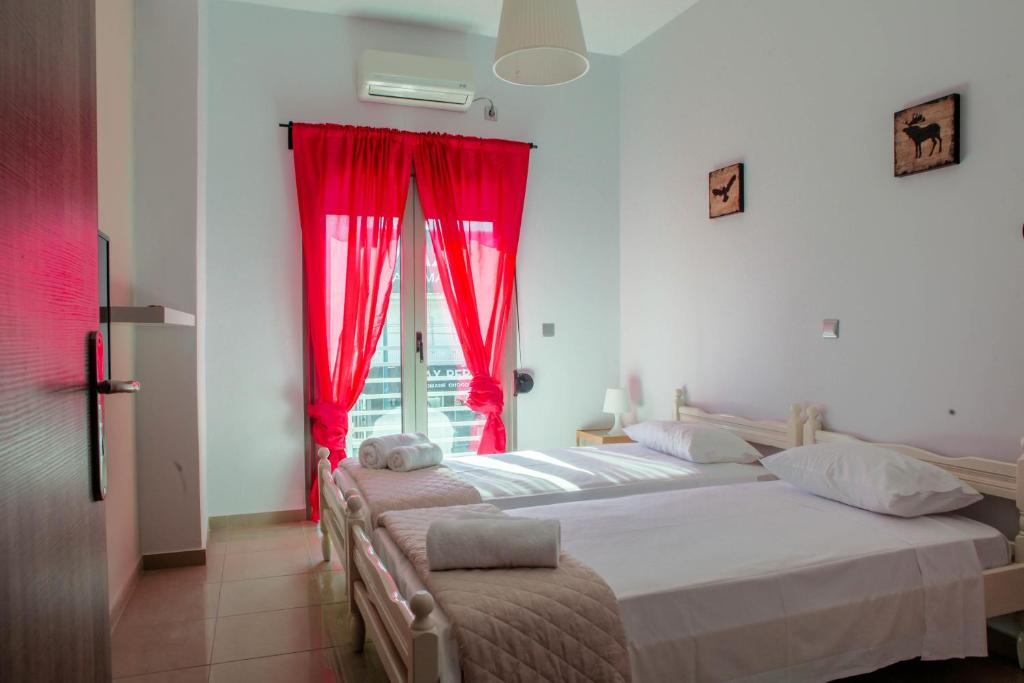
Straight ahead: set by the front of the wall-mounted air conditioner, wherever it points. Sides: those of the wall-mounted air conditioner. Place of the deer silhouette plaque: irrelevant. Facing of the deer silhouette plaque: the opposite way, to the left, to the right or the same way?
to the right

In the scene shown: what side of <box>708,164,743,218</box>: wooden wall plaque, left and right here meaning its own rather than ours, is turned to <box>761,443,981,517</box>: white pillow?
left

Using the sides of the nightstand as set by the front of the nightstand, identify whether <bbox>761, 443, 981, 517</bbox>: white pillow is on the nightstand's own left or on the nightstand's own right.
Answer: on the nightstand's own left

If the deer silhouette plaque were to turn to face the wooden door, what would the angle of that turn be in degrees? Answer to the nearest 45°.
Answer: approximately 45° to its left

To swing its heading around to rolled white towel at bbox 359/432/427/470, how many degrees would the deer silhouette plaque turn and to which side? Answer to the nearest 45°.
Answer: approximately 45° to its right

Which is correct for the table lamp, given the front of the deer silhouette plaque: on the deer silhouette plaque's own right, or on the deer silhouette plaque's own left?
on the deer silhouette plaque's own right

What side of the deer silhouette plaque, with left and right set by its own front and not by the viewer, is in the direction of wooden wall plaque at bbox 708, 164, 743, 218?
right

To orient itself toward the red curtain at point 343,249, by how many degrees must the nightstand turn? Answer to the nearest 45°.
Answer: approximately 45° to its right

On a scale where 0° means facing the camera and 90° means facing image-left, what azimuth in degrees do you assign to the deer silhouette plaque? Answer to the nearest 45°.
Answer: approximately 45°

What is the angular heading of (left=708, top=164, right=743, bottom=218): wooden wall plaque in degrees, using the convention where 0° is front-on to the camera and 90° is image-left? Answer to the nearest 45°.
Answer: approximately 45°
